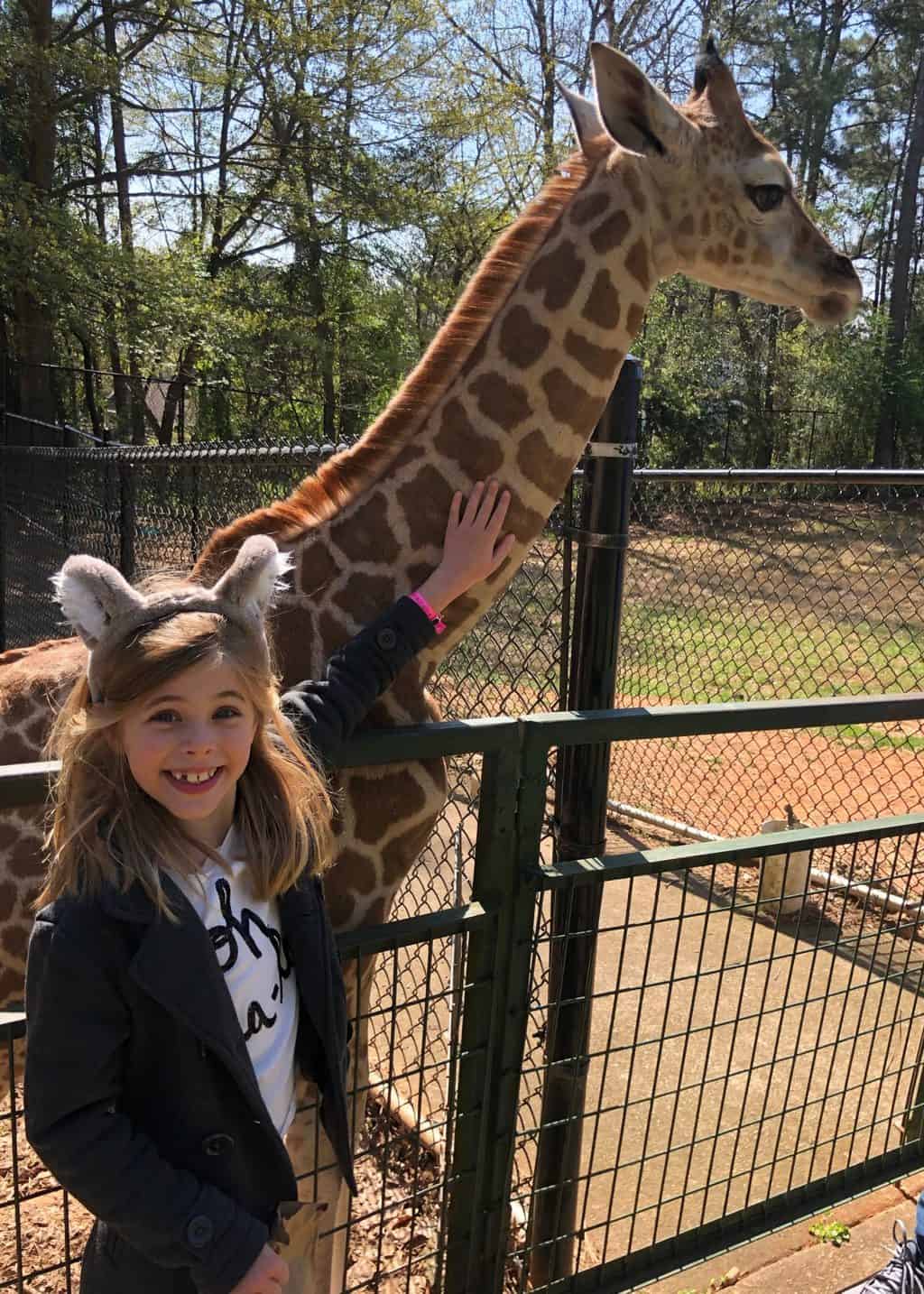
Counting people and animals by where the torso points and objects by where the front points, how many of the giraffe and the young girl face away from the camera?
0

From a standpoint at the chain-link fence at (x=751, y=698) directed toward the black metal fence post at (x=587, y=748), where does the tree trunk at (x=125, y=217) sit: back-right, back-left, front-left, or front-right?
back-right

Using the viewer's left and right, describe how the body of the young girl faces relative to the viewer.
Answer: facing the viewer and to the right of the viewer

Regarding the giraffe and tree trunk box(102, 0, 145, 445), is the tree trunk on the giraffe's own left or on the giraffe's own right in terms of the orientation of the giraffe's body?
on the giraffe's own left

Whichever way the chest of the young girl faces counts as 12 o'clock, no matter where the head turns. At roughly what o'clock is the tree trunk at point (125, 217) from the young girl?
The tree trunk is roughly at 7 o'clock from the young girl.

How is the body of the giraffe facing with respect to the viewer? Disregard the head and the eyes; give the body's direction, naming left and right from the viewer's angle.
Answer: facing to the right of the viewer

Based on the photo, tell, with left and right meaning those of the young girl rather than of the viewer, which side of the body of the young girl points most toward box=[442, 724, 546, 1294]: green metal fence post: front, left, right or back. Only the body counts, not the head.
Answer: left

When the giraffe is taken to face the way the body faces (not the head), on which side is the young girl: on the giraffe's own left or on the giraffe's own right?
on the giraffe's own right

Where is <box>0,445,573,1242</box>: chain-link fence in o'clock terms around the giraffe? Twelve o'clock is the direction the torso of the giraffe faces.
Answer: The chain-link fence is roughly at 8 o'clock from the giraffe.

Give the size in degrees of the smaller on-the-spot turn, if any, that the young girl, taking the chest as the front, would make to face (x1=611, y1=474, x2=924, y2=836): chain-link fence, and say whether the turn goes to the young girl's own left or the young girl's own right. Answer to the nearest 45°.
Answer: approximately 90° to the young girl's own left
